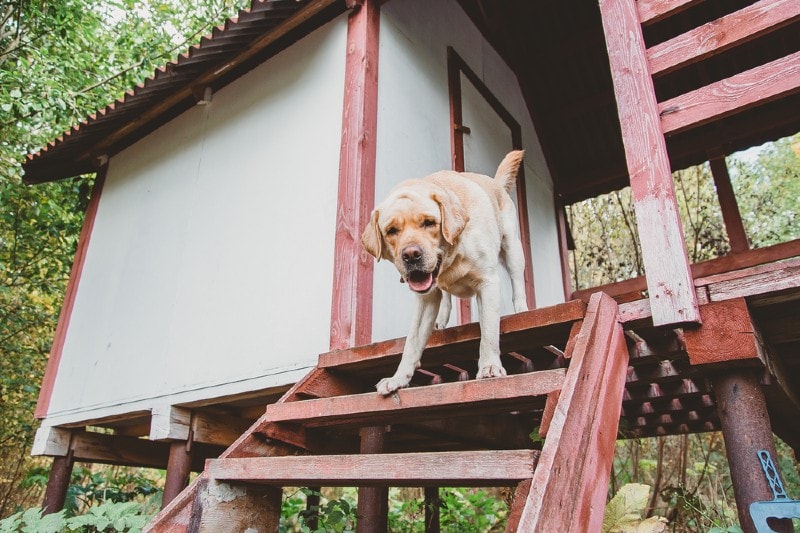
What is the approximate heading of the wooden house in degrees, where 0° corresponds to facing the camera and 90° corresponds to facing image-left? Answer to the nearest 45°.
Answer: approximately 315°

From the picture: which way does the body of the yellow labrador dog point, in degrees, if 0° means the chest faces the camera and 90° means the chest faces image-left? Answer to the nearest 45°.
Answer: approximately 45°
